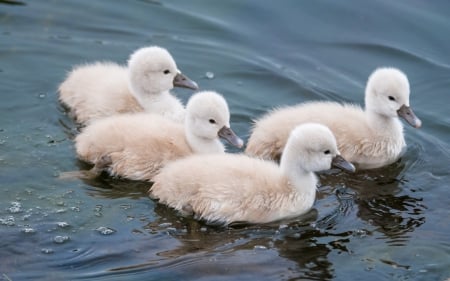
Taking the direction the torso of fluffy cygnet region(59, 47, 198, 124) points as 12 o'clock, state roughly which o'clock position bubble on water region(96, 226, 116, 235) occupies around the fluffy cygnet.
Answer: The bubble on water is roughly at 3 o'clock from the fluffy cygnet.

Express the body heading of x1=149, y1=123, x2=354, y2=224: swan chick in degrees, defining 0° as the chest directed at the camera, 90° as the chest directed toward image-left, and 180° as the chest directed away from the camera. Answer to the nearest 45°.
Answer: approximately 270°

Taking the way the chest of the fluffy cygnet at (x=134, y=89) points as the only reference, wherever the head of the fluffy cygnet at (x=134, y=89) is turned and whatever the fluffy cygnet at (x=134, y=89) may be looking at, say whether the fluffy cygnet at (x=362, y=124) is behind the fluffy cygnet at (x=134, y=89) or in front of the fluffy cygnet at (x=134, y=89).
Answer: in front

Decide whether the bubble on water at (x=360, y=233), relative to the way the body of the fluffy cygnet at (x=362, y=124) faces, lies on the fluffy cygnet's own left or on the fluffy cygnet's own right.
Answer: on the fluffy cygnet's own right

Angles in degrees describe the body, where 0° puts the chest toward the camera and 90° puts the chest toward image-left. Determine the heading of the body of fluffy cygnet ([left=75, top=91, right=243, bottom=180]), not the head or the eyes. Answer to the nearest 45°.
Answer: approximately 270°

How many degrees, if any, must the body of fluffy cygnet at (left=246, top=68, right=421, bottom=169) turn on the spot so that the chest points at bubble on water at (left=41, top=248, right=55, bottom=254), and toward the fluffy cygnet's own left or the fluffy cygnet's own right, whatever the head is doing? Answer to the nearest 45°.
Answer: approximately 135° to the fluffy cygnet's own right

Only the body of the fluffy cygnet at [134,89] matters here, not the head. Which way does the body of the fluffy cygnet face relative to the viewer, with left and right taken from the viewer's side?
facing to the right of the viewer

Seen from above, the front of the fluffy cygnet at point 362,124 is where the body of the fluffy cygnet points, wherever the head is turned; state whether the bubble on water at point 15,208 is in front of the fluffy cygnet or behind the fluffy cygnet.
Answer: behind

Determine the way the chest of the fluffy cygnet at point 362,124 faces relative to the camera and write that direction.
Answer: to the viewer's right

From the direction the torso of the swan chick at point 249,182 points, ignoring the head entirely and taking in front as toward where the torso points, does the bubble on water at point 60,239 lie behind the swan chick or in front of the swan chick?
behind

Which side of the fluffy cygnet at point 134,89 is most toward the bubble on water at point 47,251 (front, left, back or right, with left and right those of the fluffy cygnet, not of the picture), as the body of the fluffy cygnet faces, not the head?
right

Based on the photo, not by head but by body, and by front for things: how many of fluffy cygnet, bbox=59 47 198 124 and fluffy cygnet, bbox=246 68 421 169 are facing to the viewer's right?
2

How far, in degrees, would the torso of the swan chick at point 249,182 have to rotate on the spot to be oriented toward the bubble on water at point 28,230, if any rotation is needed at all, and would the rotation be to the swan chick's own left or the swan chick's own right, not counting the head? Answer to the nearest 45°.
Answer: approximately 180°

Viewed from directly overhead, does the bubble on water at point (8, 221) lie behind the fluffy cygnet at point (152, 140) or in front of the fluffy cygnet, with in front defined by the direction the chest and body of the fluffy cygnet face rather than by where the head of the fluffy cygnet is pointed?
behind

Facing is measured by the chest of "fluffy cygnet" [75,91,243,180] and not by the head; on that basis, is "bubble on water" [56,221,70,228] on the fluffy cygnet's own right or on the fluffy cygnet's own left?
on the fluffy cygnet's own right
